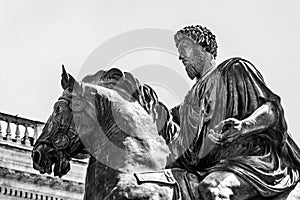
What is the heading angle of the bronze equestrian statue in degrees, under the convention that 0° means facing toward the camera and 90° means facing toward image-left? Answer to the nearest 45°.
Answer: approximately 90°

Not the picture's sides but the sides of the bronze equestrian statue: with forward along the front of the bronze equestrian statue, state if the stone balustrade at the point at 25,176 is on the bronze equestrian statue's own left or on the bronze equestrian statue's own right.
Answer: on the bronze equestrian statue's own right
